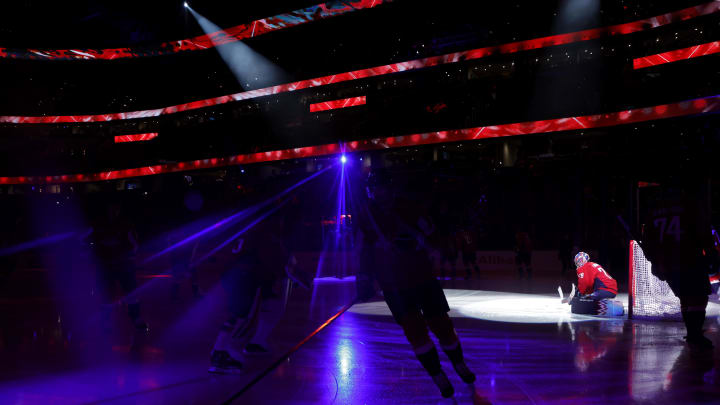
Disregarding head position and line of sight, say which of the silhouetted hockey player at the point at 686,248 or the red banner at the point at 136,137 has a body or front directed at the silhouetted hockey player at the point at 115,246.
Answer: the red banner

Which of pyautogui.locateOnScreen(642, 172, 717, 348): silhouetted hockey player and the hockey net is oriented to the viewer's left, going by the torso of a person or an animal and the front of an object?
the hockey net

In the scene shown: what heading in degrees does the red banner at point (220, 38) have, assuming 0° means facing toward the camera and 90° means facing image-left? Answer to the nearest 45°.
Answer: approximately 0°

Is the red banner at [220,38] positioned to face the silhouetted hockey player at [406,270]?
yes

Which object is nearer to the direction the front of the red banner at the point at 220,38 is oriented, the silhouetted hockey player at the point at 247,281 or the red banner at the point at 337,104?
the silhouetted hockey player

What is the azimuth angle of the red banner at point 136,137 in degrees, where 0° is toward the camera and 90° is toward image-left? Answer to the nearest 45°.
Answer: approximately 0°
